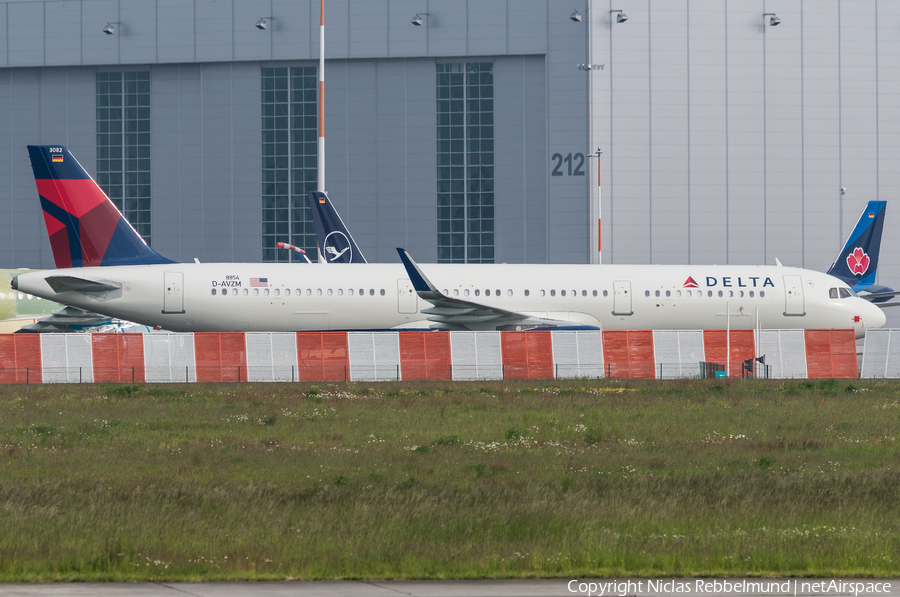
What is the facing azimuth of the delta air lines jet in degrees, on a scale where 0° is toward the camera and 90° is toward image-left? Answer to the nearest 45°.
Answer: approximately 270°
